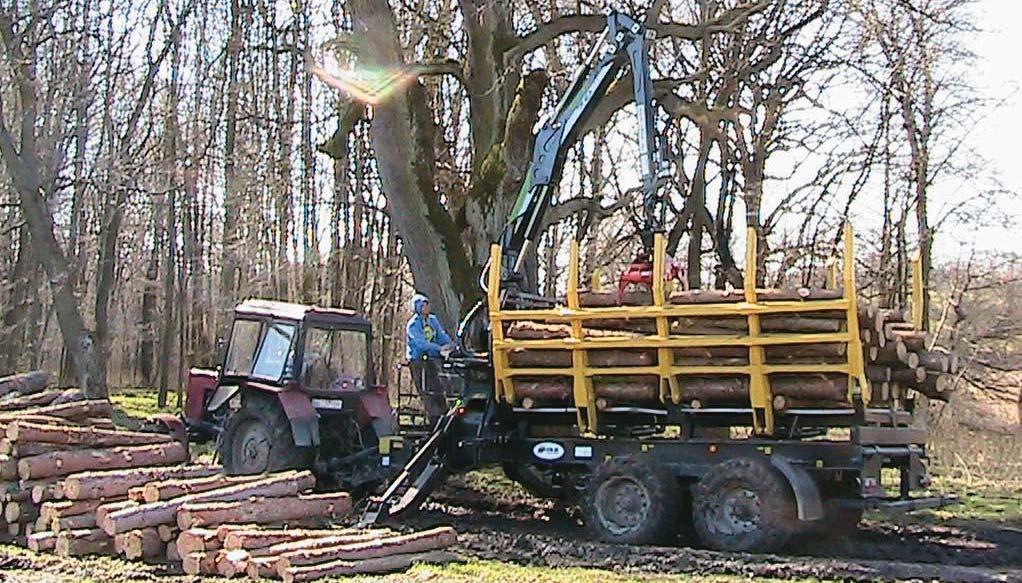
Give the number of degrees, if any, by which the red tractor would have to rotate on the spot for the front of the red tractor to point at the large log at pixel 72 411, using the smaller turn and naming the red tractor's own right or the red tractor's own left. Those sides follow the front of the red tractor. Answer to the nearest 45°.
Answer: approximately 45° to the red tractor's own left

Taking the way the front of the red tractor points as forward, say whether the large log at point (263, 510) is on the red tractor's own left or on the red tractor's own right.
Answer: on the red tractor's own left

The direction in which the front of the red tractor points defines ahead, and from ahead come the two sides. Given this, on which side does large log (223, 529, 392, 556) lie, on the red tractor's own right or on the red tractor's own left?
on the red tractor's own left

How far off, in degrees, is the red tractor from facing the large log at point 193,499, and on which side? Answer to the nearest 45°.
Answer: approximately 135° to its left

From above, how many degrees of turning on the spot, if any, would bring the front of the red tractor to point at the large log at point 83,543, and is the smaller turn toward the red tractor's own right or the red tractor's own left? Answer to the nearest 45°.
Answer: approximately 90° to the red tractor's own left

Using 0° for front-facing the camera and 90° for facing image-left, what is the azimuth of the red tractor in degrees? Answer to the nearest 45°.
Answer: approximately 135°

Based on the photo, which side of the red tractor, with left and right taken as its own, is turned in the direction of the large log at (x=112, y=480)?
left

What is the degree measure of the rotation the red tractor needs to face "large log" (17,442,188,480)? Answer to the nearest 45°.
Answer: approximately 90° to its left

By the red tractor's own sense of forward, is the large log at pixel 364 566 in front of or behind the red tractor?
behind
